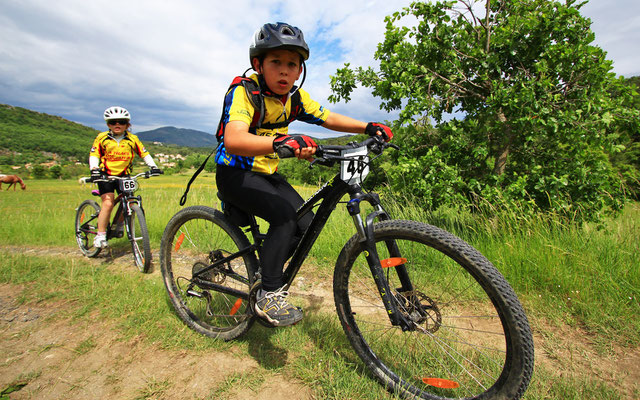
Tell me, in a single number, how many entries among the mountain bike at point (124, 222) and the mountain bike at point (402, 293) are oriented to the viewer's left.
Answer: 0

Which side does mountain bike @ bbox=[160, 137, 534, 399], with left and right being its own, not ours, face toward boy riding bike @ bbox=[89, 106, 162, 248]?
back

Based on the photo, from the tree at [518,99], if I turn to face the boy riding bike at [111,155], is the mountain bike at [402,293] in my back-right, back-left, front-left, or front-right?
front-left

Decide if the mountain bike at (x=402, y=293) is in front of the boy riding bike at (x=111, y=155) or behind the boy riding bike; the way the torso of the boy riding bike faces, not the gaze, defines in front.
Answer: in front

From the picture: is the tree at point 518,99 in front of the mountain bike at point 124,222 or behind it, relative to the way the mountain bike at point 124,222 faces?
in front

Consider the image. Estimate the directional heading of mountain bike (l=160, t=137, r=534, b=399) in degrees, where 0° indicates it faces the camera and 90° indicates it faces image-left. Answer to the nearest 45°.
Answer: approximately 315°

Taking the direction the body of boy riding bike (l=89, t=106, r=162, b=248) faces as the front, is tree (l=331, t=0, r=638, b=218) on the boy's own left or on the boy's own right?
on the boy's own left

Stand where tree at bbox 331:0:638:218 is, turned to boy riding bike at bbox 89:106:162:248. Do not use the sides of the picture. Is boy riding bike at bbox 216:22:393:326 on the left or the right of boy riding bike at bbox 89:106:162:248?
left

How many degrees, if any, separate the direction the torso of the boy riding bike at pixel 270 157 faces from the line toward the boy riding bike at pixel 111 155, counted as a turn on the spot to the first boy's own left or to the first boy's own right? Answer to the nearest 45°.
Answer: approximately 180°

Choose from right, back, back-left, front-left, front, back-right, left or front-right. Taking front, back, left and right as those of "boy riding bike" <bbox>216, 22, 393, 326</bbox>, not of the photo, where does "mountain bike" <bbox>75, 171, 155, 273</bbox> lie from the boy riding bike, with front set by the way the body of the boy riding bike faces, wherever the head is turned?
back

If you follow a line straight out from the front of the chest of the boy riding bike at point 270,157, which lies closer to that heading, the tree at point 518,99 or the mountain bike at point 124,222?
the tree

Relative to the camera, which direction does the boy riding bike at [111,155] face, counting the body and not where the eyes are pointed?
toward the camera

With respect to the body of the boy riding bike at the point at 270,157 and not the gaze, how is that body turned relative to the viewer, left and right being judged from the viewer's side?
facing the viewer and to the right of the viewer
